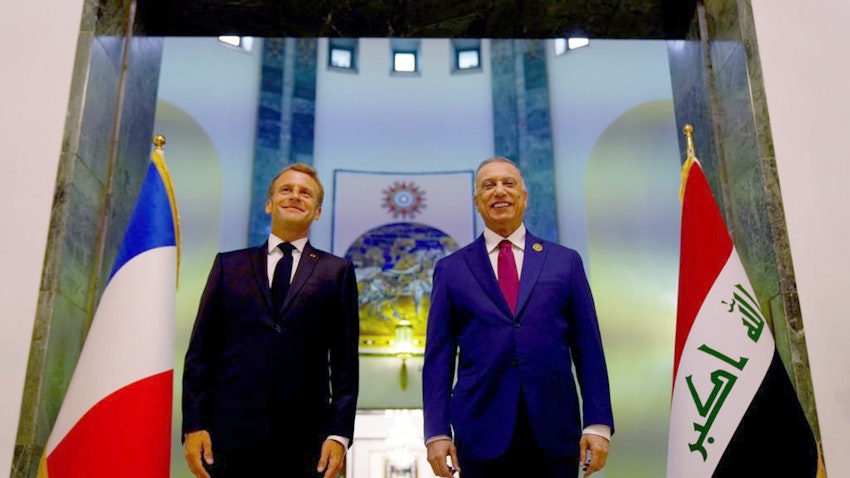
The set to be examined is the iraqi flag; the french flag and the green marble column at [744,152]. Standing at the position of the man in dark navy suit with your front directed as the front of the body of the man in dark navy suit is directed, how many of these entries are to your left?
2

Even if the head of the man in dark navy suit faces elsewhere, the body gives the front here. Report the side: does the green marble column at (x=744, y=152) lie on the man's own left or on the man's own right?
on the man's own left

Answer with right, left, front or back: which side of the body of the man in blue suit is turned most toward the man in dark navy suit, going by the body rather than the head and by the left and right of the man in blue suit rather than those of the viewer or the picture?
right

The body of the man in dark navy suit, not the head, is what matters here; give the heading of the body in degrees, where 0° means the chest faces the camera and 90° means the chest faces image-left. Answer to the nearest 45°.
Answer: approximately 0°

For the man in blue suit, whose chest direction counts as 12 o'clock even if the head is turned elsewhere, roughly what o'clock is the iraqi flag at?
The iraqi flag is roughly at 8 o'clock from the man in blue suit.

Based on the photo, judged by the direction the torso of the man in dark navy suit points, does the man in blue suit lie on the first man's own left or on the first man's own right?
on the first man's own left

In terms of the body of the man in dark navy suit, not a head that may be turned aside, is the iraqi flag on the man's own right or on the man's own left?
on the man's own left

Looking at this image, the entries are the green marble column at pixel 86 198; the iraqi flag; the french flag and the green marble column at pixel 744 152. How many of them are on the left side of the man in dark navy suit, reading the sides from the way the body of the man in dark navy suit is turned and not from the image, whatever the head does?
2

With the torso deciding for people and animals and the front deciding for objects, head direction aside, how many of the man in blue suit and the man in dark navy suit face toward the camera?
2
